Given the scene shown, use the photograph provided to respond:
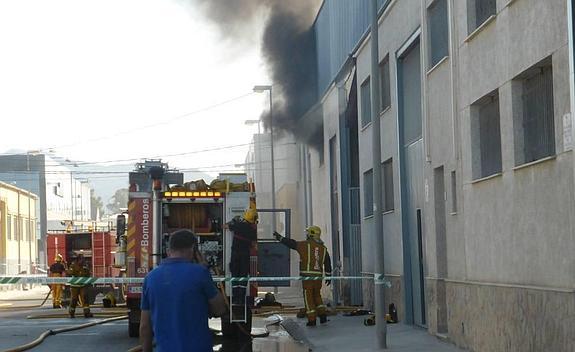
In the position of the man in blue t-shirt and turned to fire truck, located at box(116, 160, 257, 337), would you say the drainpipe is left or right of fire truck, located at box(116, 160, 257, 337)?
right

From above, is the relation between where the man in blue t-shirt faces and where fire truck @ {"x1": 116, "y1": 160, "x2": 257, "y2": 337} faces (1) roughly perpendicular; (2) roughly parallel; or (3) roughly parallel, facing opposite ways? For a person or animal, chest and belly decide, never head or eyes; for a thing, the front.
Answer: roughly parallel

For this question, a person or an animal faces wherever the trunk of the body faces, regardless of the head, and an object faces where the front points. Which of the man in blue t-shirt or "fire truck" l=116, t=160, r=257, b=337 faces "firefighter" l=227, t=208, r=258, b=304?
the man in blue t-shirt

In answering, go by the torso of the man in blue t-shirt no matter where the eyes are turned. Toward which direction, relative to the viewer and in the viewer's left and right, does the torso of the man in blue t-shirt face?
facing away from the viewer

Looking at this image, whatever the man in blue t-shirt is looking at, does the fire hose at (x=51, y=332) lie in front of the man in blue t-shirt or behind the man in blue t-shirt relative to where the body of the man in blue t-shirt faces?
in front

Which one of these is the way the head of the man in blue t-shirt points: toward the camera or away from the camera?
away from the camera

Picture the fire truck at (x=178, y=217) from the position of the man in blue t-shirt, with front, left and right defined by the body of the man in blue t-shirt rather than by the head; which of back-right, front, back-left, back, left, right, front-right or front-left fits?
front

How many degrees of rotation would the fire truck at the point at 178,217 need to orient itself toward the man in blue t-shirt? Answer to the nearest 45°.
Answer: approximately 180°

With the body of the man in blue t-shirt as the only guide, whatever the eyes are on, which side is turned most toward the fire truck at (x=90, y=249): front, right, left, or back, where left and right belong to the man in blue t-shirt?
front

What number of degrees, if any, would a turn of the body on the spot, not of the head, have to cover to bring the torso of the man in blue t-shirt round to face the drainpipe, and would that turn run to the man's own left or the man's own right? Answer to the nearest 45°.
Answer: approximately 45° to the man's own right

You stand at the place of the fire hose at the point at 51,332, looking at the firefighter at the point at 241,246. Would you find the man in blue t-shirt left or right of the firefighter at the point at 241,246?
right

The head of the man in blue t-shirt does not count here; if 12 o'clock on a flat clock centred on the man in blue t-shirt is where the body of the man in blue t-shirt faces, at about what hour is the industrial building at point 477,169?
The industrial building is roughly at 1 o'clock from the man in blue t-shirt.

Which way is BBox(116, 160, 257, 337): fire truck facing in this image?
away from the camera
